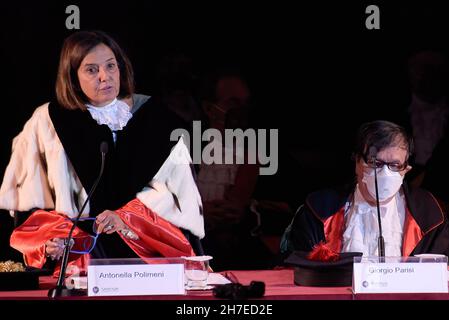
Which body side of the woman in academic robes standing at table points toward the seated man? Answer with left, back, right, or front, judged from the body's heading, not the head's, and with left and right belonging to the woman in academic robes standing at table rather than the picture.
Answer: left

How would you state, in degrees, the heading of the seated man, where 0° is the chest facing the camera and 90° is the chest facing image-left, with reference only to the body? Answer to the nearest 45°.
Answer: approximately 0°

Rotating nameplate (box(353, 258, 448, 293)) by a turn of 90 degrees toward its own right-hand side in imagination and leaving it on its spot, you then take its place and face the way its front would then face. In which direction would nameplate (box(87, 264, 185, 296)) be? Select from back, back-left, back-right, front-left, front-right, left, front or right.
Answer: front

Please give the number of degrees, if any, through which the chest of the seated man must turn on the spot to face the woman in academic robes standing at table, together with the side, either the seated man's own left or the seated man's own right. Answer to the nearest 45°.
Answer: approximately 90° to the seated man's own right

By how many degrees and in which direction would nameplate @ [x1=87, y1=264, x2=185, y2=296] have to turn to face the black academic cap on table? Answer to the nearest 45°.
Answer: approximately 90° to its left

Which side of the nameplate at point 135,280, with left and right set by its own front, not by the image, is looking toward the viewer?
front

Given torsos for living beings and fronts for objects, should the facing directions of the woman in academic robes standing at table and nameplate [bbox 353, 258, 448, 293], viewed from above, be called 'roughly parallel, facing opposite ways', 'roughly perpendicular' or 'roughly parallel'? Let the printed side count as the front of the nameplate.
roughly parallel

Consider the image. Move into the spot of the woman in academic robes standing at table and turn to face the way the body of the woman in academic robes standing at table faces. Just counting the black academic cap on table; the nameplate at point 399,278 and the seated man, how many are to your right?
0

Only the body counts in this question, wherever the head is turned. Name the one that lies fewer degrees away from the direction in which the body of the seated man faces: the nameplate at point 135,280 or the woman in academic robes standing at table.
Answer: the nameplate

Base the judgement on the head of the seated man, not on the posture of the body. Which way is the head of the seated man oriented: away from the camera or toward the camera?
toward the camera

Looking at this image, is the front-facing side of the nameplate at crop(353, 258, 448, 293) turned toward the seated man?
no

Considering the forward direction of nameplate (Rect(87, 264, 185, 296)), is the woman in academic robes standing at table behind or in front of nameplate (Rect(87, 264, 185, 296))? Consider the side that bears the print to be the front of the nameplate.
behind

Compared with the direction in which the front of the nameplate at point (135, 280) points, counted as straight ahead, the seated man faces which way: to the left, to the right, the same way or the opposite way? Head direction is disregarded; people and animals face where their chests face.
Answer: the same way

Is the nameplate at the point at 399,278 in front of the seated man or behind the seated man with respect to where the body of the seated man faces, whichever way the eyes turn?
in front

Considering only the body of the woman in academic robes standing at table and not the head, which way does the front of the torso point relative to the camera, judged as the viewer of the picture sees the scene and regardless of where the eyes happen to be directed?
toward the camera
